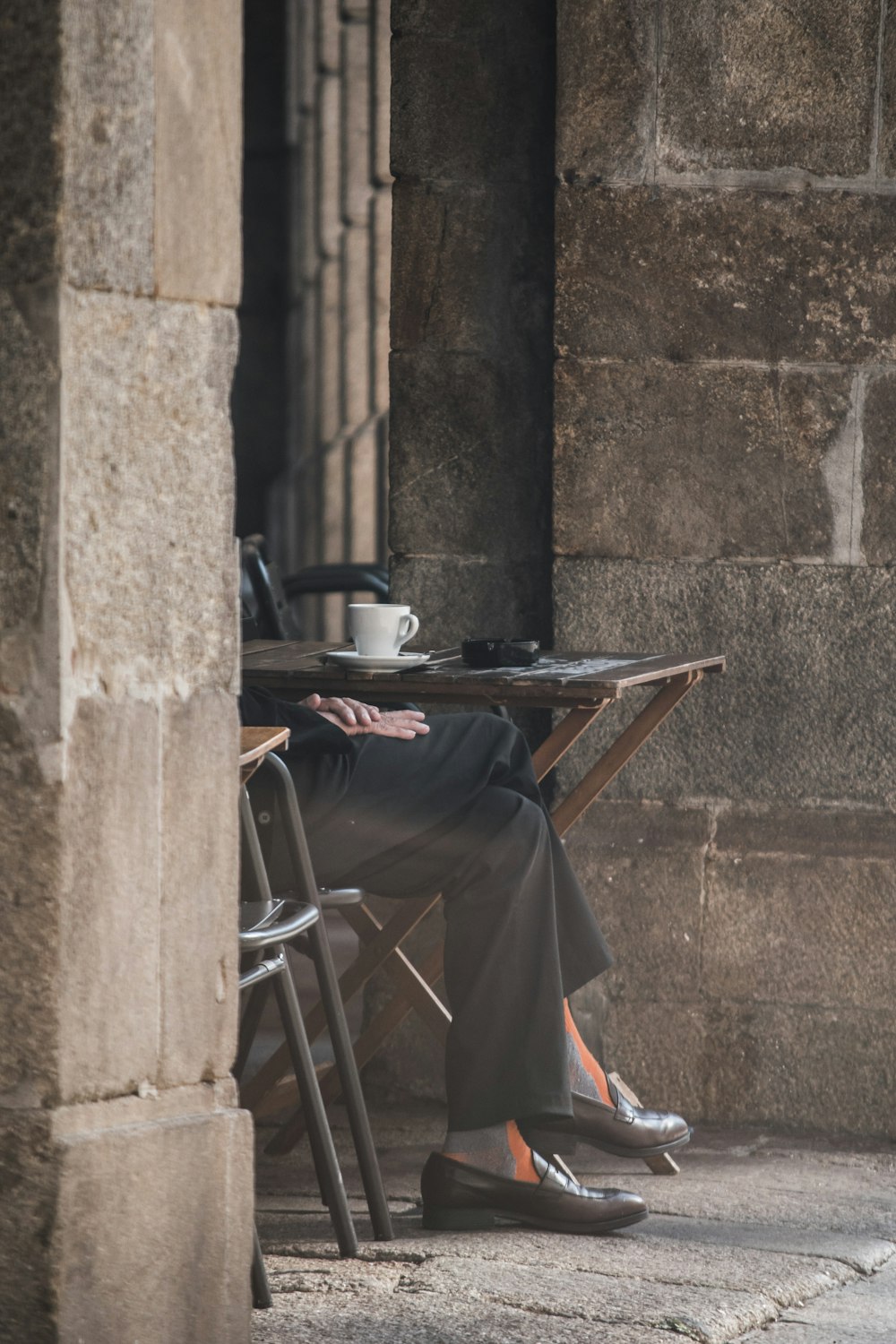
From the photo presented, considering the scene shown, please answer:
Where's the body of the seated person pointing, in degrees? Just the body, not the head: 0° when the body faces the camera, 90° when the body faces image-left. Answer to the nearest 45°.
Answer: approximately 270°

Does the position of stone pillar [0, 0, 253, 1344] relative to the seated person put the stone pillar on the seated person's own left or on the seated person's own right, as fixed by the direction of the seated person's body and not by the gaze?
on the seated person's own right
